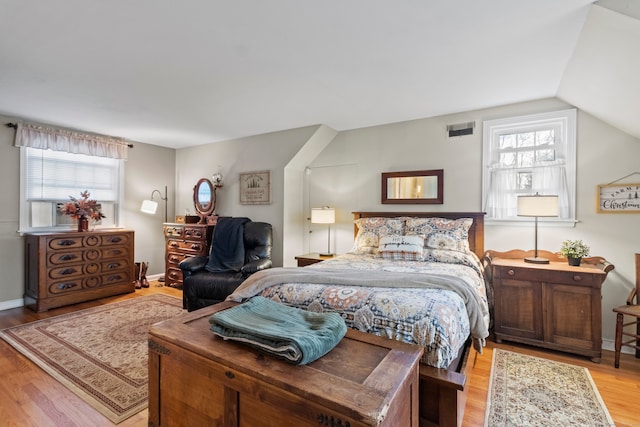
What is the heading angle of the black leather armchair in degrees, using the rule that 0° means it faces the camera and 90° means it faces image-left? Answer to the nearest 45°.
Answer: approximately 45°

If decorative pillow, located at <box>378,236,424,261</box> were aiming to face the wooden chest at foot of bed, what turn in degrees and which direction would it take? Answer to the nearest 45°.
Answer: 0° — it already faces it

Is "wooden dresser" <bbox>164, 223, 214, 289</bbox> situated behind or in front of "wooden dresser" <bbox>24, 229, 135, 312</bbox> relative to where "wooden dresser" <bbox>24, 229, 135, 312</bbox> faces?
in front

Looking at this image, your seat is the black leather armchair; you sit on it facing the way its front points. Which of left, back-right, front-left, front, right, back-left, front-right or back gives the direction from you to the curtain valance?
right

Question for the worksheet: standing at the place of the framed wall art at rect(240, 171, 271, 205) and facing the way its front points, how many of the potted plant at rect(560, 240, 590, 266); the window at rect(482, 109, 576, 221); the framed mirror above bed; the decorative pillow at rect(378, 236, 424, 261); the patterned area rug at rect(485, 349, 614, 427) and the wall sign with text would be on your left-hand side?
6

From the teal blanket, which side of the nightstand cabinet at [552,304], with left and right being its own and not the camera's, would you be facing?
front

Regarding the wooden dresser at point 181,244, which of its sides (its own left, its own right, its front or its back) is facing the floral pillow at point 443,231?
left

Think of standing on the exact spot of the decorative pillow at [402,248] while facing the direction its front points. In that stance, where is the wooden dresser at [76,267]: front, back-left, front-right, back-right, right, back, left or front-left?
right

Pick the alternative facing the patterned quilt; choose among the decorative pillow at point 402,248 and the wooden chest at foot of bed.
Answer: the decorative pillow

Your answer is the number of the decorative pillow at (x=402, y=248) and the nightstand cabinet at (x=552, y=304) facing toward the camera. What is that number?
2

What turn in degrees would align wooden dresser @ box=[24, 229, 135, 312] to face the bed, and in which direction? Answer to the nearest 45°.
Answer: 0° — it already faces it
